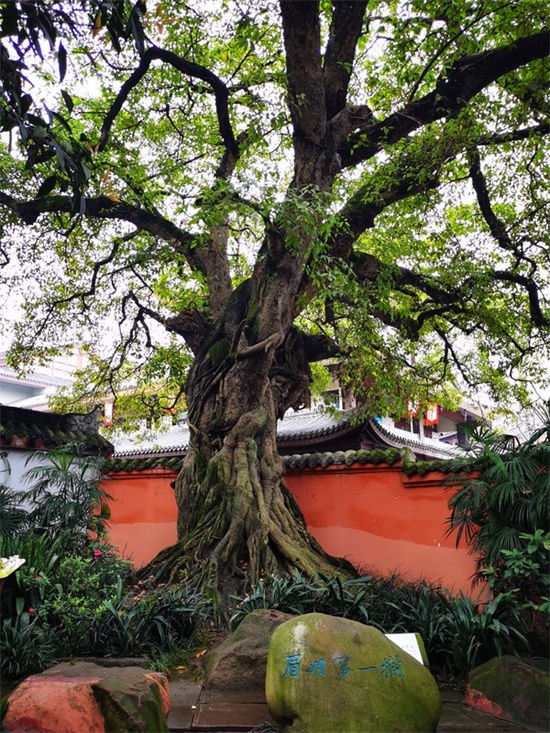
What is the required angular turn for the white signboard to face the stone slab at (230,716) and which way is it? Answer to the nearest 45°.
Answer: approximately 45° to its right

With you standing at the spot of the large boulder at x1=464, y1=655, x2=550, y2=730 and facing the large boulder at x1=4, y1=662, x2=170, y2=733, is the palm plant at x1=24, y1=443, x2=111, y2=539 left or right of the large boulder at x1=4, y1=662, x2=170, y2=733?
right

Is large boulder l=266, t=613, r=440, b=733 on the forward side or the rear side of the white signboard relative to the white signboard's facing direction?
on the forward side

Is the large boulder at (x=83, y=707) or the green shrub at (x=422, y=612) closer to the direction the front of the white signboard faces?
the large boulder

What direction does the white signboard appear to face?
toward the camera

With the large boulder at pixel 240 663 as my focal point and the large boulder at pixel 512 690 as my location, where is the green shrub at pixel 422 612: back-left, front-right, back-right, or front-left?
front-right

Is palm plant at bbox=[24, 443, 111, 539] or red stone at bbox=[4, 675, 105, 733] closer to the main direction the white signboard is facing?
the red stone

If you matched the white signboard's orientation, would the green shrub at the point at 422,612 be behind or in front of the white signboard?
behind

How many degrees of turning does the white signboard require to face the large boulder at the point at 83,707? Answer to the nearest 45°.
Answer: approximately 45° to its right

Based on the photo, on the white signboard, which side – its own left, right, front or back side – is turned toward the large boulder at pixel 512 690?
left

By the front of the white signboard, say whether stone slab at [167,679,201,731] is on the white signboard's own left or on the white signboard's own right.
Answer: on the white signboard's own right

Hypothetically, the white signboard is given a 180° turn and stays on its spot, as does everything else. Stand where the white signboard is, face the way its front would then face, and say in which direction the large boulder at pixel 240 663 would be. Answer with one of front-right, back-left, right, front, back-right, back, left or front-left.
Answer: left

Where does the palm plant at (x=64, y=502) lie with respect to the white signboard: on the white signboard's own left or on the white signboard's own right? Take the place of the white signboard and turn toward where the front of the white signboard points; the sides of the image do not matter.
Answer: on the white signboard's own right

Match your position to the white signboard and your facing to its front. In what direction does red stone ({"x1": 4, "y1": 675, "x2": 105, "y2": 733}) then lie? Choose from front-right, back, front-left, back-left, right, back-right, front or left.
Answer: front-right
